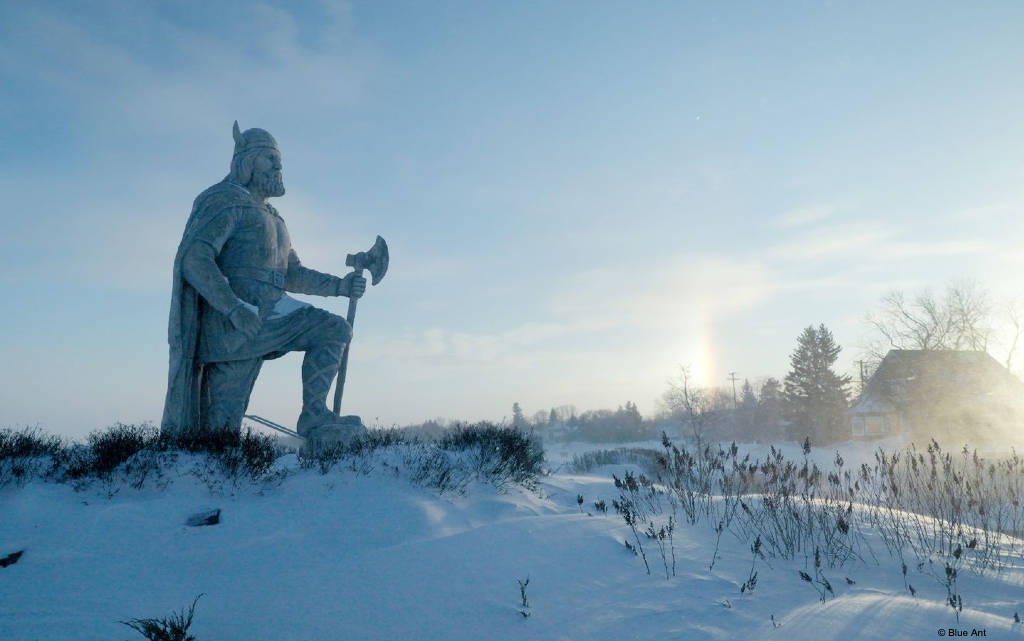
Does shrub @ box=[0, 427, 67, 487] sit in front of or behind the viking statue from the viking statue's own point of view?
behind

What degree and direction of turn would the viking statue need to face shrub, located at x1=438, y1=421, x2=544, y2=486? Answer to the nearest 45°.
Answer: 0° — it already faces it

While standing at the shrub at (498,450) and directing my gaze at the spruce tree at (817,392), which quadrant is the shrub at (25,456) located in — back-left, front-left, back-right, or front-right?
back-left

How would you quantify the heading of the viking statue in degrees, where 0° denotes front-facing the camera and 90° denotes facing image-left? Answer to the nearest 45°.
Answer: approximately 270°

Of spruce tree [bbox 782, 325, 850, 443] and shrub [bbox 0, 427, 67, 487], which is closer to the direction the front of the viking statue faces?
the spruce tree

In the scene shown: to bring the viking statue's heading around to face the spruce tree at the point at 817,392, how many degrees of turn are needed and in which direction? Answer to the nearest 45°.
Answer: approximately 45° to its left
